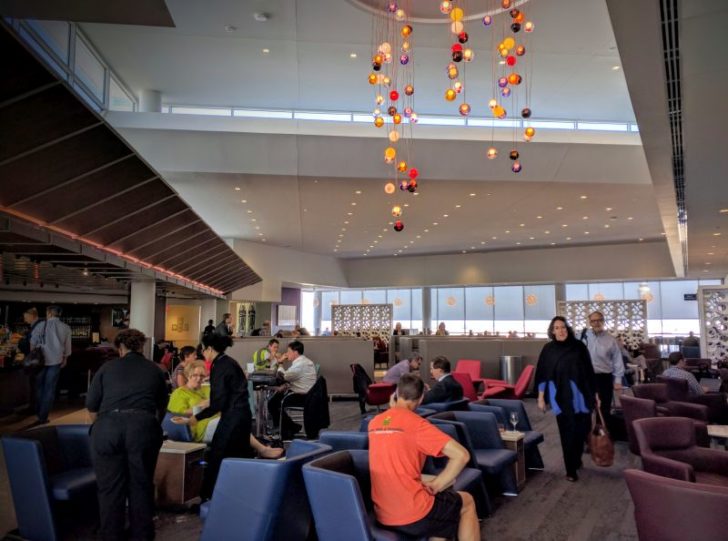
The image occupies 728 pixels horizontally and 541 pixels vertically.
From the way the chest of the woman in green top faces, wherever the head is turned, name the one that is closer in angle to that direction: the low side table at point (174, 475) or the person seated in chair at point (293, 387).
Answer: the low side table

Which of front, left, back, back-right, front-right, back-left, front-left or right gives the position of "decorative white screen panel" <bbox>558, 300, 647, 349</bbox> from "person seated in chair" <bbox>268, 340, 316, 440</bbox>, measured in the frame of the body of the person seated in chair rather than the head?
back-right

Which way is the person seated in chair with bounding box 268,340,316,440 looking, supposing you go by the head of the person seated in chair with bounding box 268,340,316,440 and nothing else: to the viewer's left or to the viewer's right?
to the viewer's left

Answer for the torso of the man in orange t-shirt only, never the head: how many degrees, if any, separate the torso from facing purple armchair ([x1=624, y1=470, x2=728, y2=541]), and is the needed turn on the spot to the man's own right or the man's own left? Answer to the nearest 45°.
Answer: approximately 45° to the man's own right

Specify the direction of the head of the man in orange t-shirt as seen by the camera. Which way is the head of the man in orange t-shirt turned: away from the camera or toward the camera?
away from the camera

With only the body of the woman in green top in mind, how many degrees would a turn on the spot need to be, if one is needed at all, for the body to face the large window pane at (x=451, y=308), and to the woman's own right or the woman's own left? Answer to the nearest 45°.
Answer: approximately 90° to the woman's own left

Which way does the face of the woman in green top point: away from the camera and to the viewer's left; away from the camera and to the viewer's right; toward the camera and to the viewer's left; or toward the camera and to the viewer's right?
toward the camera and to the viewer's right

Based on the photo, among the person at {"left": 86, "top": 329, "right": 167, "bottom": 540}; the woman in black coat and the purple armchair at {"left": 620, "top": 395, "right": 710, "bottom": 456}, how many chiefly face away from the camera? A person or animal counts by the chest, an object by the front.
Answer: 1

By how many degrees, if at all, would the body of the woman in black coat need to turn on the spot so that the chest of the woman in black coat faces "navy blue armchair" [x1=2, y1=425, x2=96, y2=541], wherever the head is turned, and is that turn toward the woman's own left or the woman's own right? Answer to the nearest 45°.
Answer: approximately 45° to the woman's own right

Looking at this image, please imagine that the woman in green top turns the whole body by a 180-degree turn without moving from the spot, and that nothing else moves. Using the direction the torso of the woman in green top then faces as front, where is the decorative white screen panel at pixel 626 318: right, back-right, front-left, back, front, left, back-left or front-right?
right

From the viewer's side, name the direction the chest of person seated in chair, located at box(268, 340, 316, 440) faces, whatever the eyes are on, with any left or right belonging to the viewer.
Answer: facing to the left of the viewer

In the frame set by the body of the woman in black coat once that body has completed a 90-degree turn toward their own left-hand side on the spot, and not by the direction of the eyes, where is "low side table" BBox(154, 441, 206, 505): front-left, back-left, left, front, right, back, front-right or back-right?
back-right
